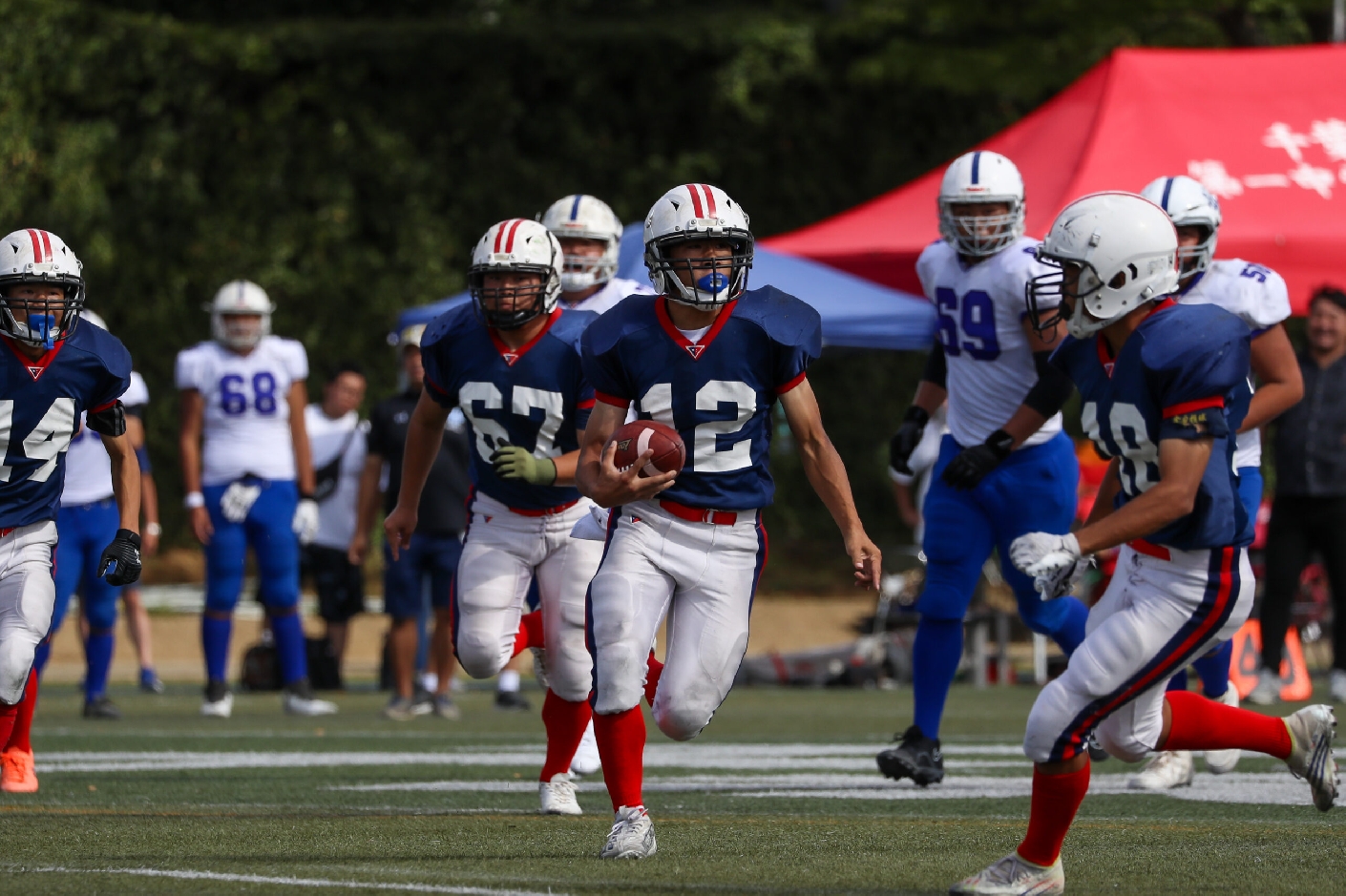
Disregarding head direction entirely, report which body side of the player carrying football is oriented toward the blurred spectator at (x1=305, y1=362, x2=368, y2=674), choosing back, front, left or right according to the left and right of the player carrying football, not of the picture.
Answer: back

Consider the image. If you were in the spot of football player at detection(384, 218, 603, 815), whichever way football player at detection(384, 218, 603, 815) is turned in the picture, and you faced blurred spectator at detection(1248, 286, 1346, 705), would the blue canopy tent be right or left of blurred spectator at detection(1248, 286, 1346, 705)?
left

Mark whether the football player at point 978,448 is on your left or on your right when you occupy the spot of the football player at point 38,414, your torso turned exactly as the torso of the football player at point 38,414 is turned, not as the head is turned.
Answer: on your left

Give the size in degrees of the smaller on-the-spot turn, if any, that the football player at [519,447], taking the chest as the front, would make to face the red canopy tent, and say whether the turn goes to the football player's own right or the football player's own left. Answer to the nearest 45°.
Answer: approximately 135° to the football player's own left

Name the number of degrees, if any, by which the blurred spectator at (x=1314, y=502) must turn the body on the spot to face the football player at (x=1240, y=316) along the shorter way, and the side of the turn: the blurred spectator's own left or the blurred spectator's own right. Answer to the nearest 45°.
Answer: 0° — they already face them
